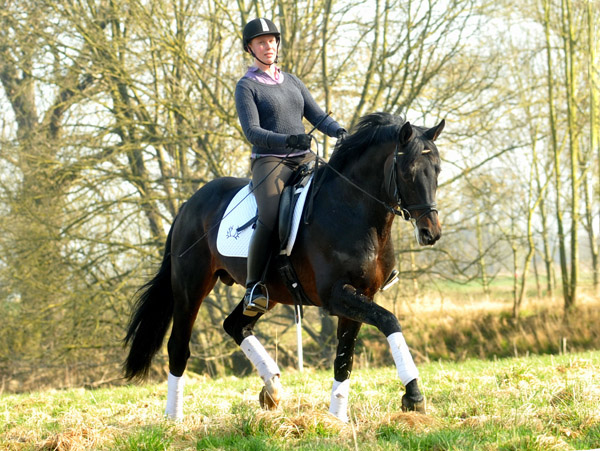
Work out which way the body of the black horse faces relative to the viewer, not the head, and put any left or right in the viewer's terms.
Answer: facing the viewer and to the right of the viewer
